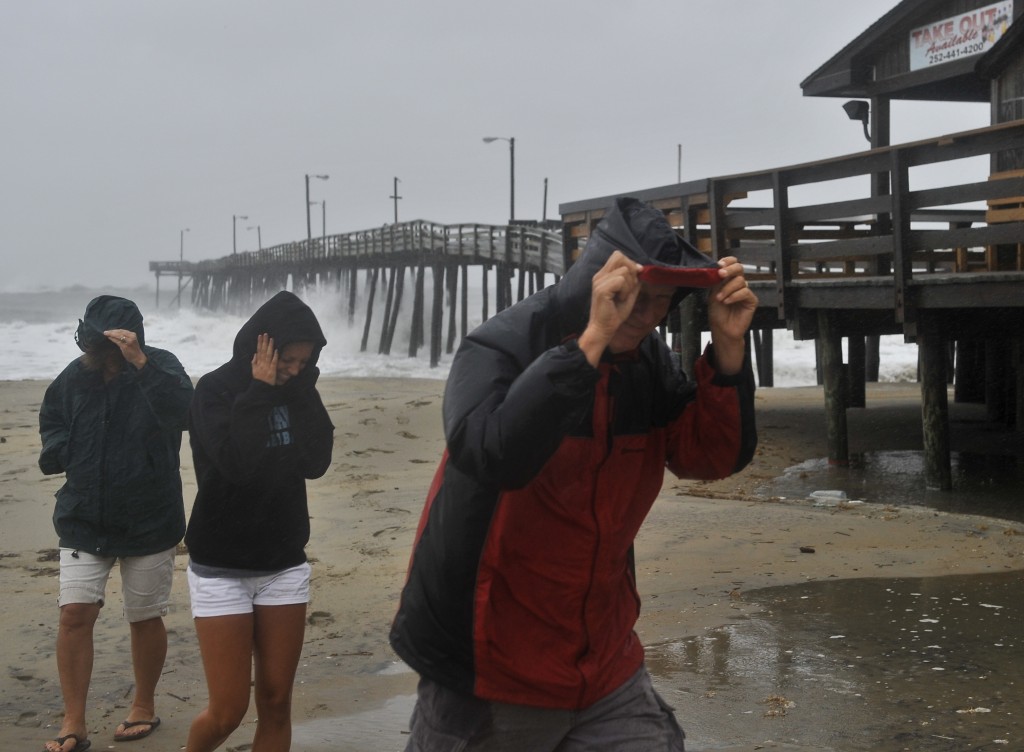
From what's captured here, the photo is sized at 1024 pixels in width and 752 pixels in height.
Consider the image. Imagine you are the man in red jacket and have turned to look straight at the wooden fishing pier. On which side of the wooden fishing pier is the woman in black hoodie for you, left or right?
left

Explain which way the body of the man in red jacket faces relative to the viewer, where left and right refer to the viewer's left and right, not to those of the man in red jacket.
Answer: facing the viewer and to the right of the viewer

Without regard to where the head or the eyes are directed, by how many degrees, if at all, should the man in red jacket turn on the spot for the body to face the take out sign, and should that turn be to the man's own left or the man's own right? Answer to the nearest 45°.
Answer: approximately 135° to the man's own left

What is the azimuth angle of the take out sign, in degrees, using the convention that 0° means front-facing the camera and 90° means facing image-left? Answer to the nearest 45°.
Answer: approximately 45°

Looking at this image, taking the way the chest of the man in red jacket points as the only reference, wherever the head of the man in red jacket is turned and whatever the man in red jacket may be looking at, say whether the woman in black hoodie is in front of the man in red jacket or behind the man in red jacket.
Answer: behind

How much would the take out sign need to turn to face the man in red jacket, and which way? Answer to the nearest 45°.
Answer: approximately 45° to its left

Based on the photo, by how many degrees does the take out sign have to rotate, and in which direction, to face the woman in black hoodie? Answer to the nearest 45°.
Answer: approximately 45° to its left

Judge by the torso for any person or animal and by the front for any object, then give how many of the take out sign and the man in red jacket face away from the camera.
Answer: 0

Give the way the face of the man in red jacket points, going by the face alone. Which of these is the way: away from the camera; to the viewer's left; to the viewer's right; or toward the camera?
toward the camera

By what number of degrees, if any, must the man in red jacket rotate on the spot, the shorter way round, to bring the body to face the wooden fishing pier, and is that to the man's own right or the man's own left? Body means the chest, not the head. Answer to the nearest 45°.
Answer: approximately 135° to the man's own left
